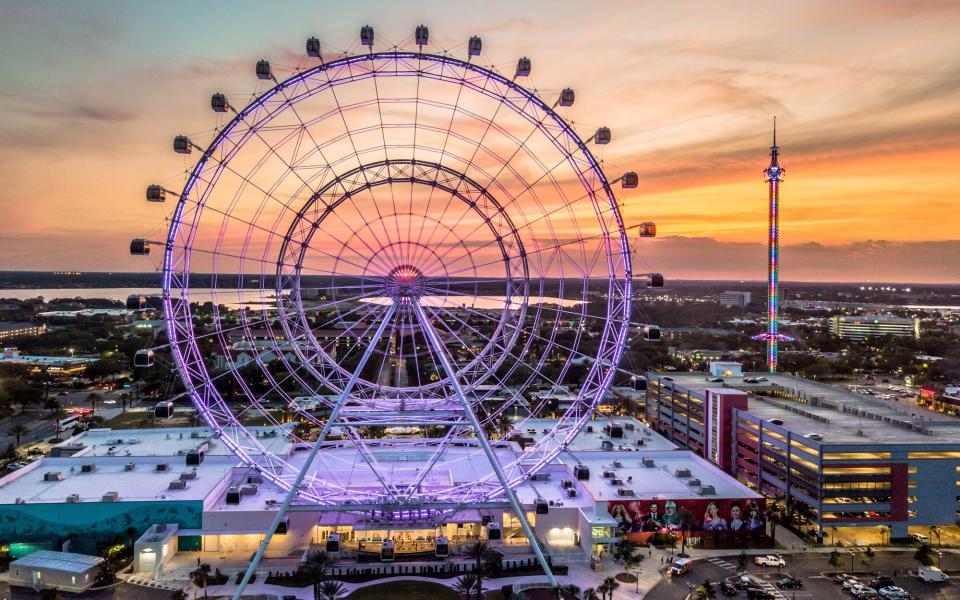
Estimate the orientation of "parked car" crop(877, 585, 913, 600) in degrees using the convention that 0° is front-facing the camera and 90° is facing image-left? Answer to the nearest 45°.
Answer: approximately 315°

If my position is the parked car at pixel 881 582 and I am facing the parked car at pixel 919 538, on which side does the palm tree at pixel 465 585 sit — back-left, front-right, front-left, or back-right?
back-left

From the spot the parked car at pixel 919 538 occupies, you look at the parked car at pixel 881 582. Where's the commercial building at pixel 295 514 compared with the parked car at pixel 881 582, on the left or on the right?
right

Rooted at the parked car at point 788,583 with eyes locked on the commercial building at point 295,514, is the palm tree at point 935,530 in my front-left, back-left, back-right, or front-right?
back-right

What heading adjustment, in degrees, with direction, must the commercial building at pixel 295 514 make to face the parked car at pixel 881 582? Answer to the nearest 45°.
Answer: approximately 90° to its left

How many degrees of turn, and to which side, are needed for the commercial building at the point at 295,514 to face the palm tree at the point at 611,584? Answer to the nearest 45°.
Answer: approximately 45° to its left

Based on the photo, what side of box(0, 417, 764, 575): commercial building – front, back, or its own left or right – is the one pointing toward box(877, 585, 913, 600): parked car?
left

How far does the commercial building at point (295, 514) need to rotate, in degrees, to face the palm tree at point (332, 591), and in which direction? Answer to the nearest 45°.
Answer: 0° — it already faces it

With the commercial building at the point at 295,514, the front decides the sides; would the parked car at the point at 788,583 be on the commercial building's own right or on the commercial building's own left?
on the commercial building's own left

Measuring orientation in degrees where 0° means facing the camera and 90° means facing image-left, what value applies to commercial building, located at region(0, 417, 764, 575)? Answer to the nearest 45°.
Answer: approximately 0°
